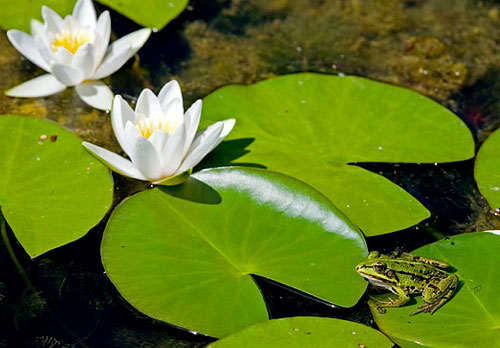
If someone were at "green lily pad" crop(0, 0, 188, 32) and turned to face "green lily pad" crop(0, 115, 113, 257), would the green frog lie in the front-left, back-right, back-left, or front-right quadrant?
front-left

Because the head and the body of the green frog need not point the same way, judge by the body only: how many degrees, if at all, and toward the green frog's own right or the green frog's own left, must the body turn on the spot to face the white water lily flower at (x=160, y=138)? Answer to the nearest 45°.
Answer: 0° — it already faces it

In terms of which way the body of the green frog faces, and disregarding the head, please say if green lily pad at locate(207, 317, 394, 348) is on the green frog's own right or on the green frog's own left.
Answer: on the green frog's own left

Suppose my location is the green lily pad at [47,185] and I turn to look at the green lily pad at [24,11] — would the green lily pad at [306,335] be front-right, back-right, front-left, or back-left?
back-right

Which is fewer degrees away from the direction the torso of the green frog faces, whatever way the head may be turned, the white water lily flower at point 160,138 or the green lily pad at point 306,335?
the white water lily flower

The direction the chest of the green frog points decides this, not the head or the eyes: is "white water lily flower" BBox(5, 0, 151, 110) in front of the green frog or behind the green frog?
in front

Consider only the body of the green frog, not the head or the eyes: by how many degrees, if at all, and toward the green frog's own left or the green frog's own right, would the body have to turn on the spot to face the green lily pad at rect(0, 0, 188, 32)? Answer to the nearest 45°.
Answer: approximately 45° to the green frog's own right

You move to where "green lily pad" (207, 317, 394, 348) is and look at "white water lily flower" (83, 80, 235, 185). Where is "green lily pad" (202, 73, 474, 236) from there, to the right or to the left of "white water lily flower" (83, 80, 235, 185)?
right

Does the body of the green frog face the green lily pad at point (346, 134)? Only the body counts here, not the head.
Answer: no

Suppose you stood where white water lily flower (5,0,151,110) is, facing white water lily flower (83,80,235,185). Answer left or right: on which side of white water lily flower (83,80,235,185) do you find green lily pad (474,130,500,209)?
left

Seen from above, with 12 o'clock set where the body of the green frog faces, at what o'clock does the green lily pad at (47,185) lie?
The green lily pad is roughly at 12 o'clock from the green frog.

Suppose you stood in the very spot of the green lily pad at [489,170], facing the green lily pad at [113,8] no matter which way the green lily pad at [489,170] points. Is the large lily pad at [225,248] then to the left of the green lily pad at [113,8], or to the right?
left

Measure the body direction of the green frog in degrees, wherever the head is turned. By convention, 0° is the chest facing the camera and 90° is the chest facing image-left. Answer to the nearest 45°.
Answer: approximately 90°

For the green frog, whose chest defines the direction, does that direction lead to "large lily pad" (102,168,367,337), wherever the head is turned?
yes
